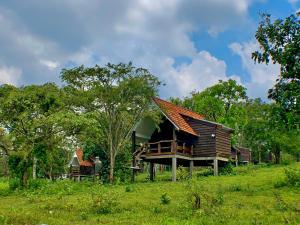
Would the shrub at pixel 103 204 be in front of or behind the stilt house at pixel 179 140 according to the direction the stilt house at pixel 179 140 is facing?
in front

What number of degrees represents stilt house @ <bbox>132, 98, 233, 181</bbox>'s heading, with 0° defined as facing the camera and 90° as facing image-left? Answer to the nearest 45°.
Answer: approximately 45°

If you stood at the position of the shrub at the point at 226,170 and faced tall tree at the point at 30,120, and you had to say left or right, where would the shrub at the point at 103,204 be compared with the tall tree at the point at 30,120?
left

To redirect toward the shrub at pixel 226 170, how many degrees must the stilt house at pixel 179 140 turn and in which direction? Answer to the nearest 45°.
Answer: approximately 180°

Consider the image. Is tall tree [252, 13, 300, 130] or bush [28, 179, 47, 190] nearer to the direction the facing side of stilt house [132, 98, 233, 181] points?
the bush

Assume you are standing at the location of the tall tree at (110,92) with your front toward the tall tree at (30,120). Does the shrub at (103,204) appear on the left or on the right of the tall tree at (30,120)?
left

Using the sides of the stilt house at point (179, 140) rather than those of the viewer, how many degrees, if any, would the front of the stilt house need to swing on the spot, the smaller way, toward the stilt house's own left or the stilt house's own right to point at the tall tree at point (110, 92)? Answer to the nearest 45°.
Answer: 0° — it already faces it

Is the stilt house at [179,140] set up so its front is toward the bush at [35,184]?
yes

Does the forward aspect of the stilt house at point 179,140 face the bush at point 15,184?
yes
